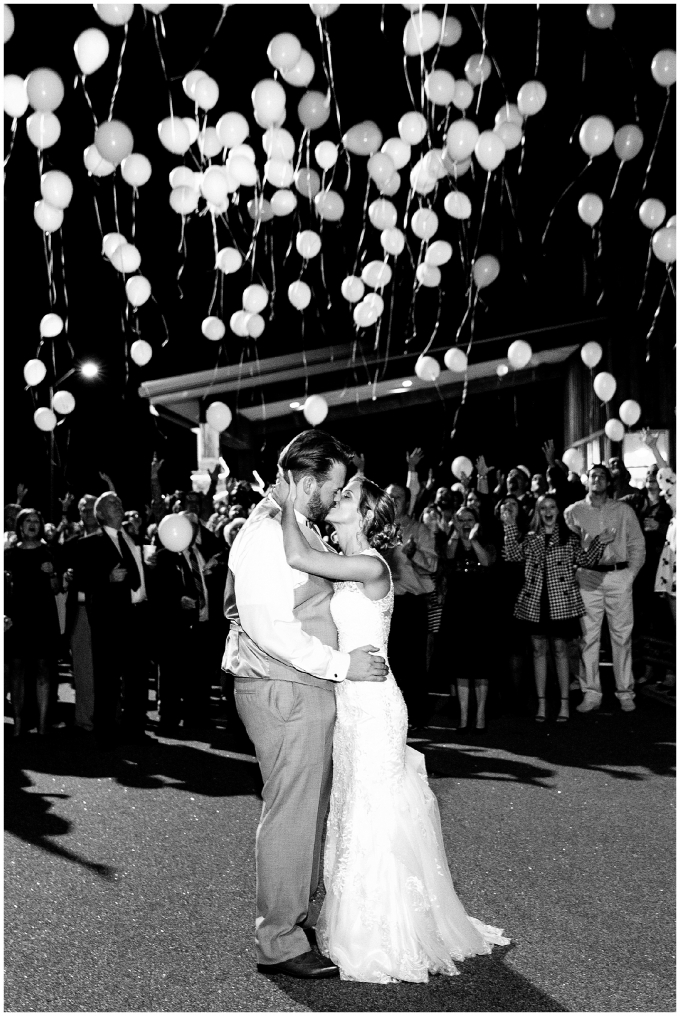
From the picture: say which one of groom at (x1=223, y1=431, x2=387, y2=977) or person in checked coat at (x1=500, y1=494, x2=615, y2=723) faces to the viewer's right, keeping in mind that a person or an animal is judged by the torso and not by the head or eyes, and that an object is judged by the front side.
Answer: the groom

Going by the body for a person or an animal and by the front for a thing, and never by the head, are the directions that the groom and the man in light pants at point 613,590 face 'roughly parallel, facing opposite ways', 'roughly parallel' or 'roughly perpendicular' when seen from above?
roughly perpendicular

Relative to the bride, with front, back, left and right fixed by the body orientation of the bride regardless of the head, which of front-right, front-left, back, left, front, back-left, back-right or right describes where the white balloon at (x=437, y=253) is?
right

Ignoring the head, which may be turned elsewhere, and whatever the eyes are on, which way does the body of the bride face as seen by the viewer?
to the viewer's left

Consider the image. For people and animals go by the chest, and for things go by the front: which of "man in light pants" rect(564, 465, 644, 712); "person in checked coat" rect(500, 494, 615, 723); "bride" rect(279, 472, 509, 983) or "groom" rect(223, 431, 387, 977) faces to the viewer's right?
the groom

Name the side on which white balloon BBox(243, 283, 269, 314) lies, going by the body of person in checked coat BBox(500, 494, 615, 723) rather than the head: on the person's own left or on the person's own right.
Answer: on the person's own right

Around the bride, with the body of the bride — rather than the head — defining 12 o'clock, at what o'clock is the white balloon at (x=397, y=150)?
The white balloon is roughly at 3 o'clock from the bride.

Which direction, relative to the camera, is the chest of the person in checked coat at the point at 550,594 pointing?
toward the camera

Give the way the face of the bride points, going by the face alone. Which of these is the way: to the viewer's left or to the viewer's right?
to the viewer's left

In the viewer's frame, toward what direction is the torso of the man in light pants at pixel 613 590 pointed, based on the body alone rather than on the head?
toward the camera

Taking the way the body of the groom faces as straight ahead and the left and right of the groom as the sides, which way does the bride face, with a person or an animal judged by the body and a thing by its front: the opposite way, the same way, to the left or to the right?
the opposite way

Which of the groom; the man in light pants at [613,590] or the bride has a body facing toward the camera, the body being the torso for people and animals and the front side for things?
the man in light pants

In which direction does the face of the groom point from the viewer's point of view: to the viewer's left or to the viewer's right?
to the viewer's right

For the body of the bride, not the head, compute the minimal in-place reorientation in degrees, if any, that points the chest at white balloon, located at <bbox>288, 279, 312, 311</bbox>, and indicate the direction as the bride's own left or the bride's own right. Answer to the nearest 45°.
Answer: approximately 90° to the bride's own right

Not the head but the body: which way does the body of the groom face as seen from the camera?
to the viewer's right
